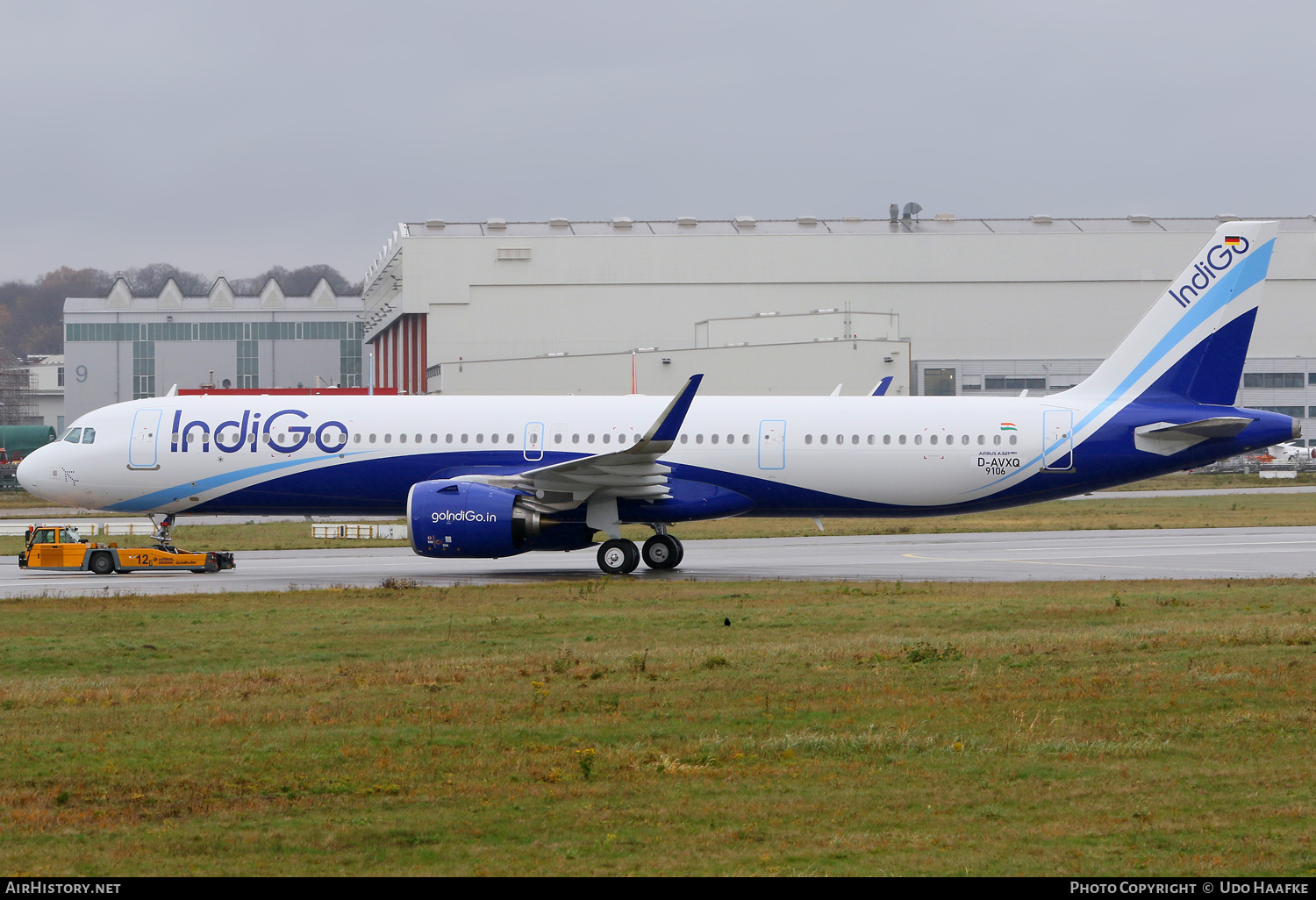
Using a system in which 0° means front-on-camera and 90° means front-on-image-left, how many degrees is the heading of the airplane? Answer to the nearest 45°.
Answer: approximately 90°

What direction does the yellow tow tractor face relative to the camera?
to the viewer's left

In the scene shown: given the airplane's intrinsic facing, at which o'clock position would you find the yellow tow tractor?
The yellow tow tractor is roughly at 12 o'clock from the airplane.

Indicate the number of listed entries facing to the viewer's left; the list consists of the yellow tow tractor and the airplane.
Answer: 2

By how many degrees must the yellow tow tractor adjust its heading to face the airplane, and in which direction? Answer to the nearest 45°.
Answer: approximately 180°
